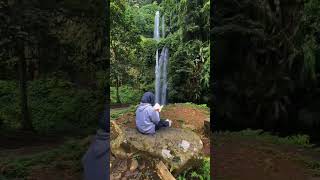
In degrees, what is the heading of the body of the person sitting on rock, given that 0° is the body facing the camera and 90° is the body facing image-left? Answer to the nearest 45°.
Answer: approximately 225°
